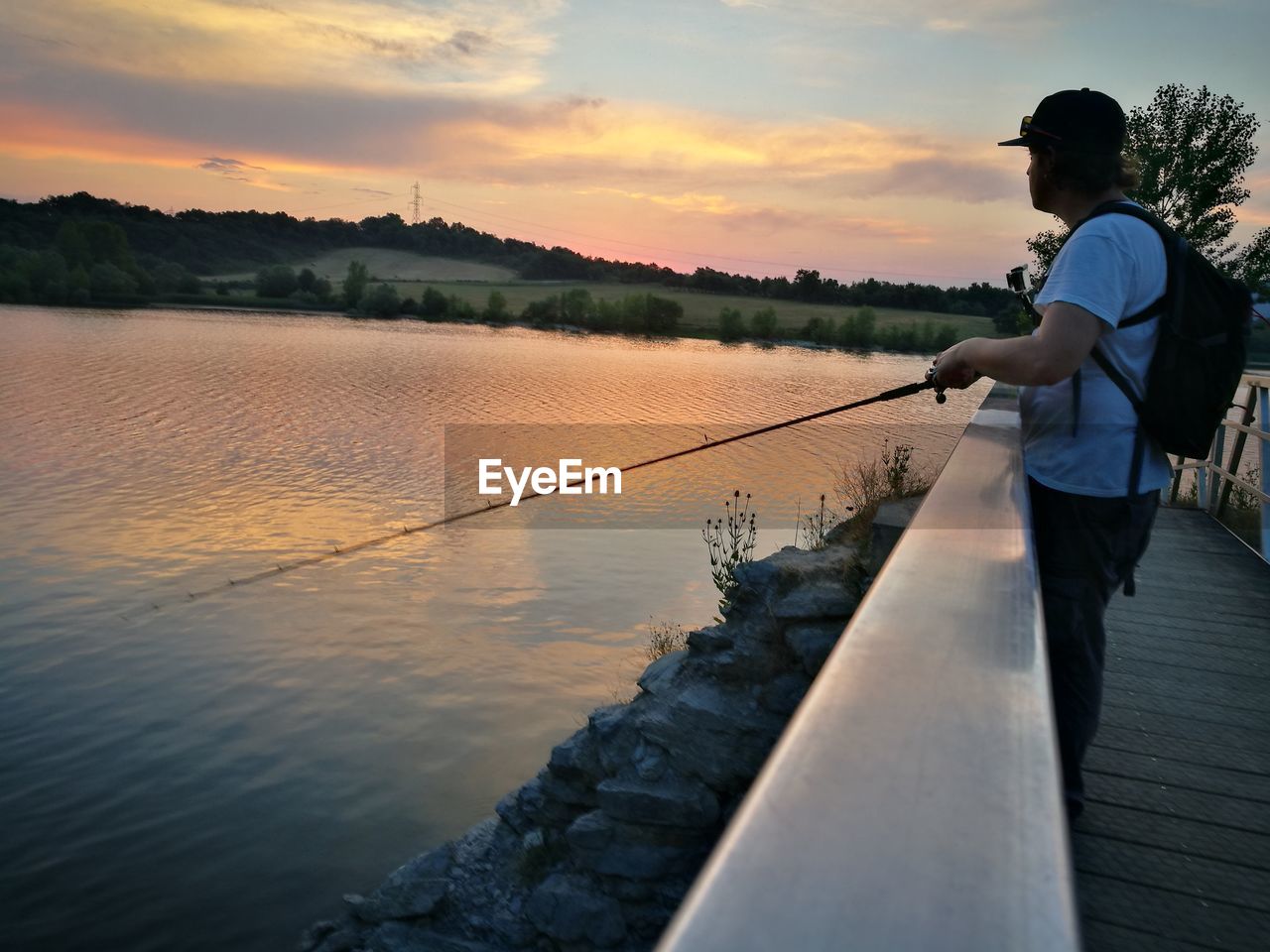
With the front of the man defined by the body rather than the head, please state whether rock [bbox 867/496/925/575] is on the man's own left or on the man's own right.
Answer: on the man's own right

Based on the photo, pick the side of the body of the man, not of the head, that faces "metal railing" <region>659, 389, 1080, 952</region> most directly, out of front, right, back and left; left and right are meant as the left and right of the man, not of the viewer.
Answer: left

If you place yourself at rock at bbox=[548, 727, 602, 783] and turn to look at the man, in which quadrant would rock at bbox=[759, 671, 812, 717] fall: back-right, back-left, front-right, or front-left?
front-left

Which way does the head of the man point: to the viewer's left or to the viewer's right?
to the viewer's left

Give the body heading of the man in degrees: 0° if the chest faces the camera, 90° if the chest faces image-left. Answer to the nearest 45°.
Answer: approximately 90°

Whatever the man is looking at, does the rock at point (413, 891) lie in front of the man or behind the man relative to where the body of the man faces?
in front
